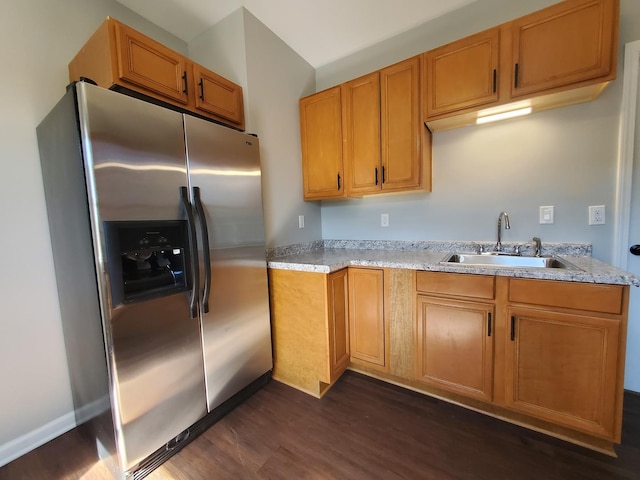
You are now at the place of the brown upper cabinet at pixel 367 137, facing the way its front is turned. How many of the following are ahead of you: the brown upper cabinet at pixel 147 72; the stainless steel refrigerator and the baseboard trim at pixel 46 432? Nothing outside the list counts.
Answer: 3

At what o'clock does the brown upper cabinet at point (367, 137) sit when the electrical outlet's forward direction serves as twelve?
The brown upper cabinet is roughly at 2 o'clock from the electrical outlet.

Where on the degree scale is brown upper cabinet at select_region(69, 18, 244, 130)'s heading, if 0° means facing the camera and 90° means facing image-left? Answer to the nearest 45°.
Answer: approximately 315°

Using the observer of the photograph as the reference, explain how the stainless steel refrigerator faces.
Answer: facing the viewer and to the right of the viewer

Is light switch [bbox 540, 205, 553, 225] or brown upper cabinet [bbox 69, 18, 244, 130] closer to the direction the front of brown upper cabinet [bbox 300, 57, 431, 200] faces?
the brown upper cabinet

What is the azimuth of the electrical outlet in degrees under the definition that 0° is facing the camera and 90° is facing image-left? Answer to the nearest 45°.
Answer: approximately 0°

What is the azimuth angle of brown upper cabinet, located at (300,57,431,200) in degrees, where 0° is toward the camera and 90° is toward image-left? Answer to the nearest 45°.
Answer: approximately 45°
